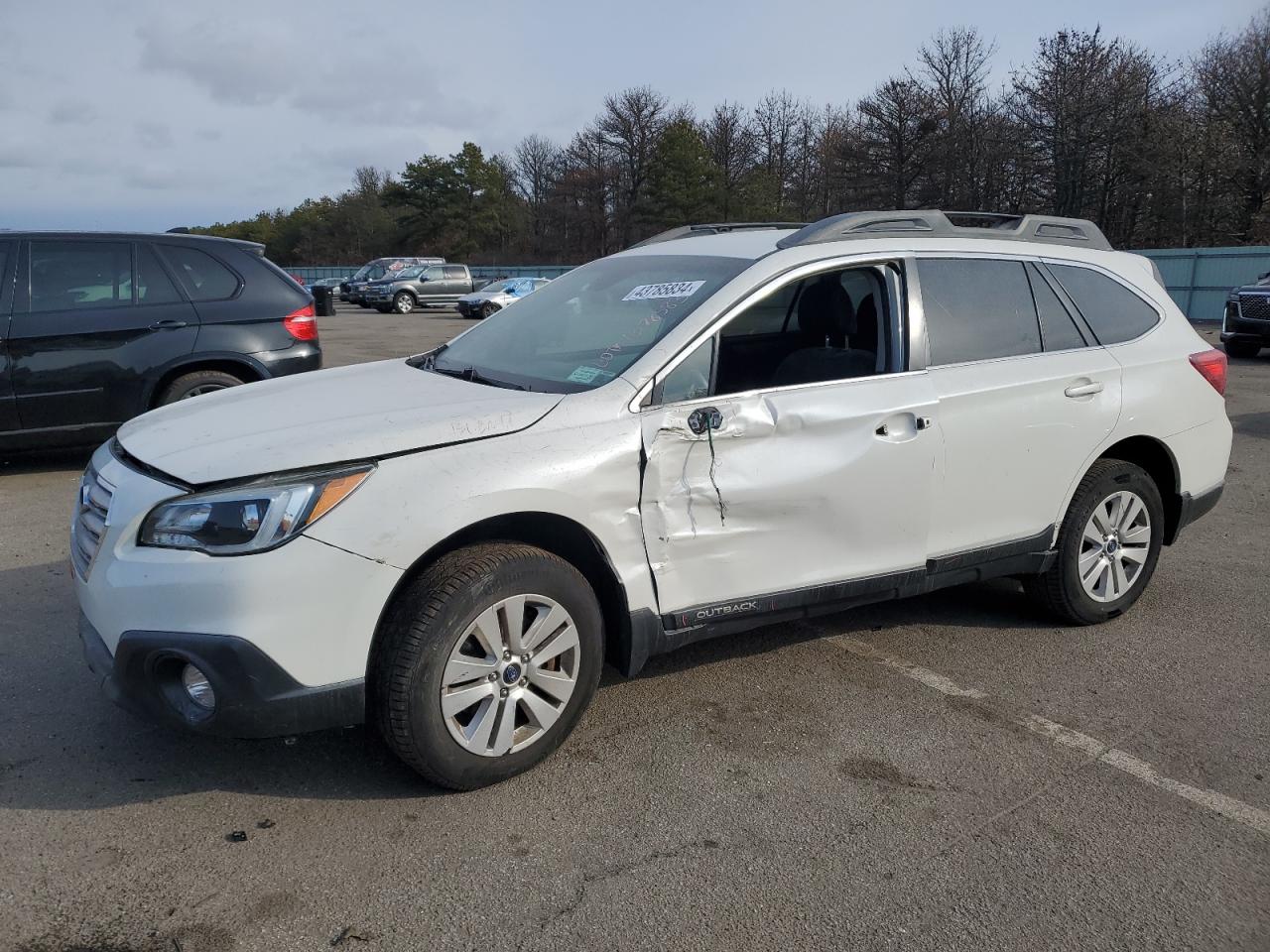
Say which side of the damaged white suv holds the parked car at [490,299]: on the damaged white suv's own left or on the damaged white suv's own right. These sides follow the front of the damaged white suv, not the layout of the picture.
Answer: on the damaged white suv's own right

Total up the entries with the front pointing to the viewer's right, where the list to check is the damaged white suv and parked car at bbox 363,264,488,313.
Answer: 0

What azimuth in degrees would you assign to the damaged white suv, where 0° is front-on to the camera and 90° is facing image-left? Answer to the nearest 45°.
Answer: approximately 45°

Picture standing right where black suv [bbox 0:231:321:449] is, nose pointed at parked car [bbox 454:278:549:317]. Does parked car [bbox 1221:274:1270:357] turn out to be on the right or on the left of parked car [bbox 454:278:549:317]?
right

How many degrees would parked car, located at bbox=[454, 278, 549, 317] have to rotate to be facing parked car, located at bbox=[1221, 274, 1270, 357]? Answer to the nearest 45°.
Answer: approximately 90° to its left

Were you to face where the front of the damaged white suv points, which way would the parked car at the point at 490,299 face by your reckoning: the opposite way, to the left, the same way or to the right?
the same way

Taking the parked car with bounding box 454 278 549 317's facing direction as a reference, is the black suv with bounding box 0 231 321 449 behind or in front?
in front

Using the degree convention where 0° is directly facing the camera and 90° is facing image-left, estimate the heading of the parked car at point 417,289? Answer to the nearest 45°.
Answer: approximately 45°

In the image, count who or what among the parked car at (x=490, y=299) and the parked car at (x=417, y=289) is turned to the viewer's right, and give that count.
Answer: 0

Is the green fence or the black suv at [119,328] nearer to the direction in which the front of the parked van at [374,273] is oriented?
the black suv

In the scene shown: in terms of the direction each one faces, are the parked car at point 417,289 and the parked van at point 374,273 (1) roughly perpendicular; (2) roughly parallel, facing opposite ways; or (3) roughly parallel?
roughly parallel

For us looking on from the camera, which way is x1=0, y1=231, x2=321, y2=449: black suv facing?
facing to the left of the viewer

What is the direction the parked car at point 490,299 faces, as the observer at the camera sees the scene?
facing the viewer and to the left of the viewer

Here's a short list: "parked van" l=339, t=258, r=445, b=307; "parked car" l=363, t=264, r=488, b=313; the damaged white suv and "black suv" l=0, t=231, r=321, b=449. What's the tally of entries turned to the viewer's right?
0

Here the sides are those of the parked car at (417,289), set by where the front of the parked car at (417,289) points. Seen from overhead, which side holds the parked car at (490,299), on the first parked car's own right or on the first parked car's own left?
on the first parked car's own left
